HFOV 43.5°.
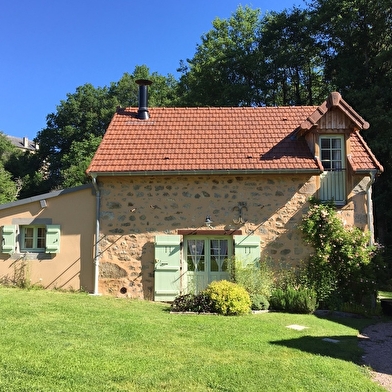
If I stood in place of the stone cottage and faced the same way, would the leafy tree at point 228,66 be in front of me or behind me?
behind

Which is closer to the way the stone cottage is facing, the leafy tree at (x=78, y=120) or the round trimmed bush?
the round trimmed bush

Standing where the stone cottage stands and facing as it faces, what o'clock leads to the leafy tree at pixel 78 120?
The leafy tree is roughly at 5 o'clock from the stone cottage.

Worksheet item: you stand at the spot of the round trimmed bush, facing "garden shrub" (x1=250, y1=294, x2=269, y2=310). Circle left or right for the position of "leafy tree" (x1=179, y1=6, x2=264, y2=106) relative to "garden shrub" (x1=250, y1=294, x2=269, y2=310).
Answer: left

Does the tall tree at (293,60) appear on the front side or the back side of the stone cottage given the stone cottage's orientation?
on the back side

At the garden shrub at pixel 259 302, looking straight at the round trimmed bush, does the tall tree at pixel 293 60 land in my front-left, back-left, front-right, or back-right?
back-right

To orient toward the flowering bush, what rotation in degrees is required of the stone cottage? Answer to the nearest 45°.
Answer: approximately 90° to its left

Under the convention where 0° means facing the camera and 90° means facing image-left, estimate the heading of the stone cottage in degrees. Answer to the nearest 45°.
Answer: approximately 0°
